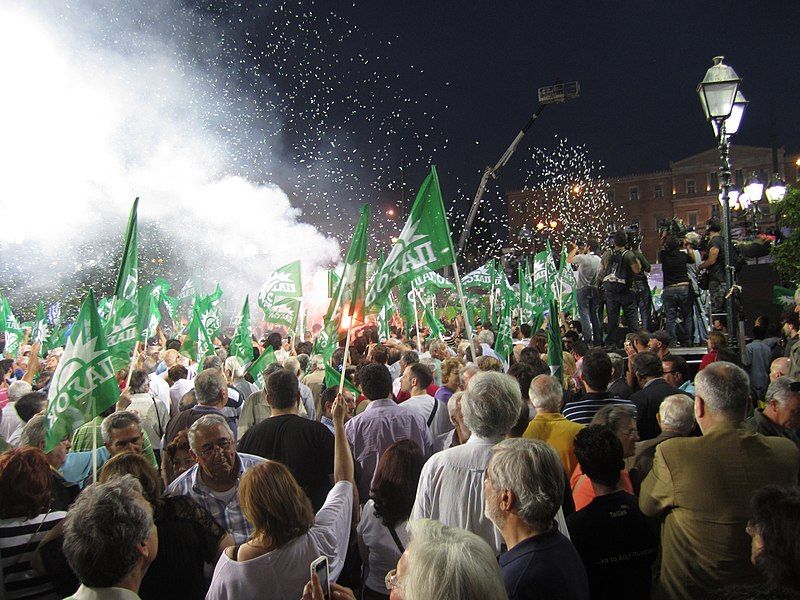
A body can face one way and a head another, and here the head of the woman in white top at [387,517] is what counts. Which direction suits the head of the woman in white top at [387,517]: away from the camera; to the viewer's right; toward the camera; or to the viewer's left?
away from the camera

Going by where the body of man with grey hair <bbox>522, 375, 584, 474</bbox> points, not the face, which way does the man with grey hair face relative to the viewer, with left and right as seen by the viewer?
facing away from the viewer

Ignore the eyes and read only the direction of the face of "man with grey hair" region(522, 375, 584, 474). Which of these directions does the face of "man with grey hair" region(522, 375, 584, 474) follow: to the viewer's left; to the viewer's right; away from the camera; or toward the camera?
away from the camera

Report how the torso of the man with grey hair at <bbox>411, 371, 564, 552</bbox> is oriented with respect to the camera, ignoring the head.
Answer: away from the camera

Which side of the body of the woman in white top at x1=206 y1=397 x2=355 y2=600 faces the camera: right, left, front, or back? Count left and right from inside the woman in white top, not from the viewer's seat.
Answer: back

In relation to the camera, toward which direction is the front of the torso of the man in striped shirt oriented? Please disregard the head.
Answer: away from the camera

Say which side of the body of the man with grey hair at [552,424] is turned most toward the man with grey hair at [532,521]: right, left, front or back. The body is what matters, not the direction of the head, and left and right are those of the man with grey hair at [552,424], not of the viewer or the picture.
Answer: back

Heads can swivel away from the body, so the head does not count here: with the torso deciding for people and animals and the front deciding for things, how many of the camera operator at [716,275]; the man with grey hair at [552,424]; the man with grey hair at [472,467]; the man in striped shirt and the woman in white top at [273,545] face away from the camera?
4

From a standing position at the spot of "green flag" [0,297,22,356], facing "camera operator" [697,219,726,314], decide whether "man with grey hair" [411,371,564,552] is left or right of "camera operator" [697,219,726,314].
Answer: right

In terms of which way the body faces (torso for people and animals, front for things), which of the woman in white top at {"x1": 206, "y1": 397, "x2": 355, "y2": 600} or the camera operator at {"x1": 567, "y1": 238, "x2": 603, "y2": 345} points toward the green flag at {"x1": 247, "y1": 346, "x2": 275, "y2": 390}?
the woman in white top

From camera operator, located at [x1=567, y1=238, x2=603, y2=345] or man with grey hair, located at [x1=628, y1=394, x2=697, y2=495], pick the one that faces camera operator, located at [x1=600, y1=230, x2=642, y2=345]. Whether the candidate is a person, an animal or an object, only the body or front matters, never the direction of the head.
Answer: the man with grey hair

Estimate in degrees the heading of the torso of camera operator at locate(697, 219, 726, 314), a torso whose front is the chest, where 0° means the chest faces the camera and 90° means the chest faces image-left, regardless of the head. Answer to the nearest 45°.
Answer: approximately 90°

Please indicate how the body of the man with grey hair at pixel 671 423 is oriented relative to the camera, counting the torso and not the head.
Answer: away from the camera

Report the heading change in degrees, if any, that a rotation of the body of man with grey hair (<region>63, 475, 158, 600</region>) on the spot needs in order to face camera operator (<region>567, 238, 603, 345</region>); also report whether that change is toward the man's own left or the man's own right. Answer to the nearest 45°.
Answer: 0° — they already face them

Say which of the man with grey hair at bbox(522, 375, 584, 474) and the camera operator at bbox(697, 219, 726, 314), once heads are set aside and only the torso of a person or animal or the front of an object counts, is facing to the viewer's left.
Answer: the camera operator

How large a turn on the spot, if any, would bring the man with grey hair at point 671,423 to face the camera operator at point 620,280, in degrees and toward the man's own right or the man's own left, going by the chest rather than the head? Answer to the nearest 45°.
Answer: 0° — they already face them
